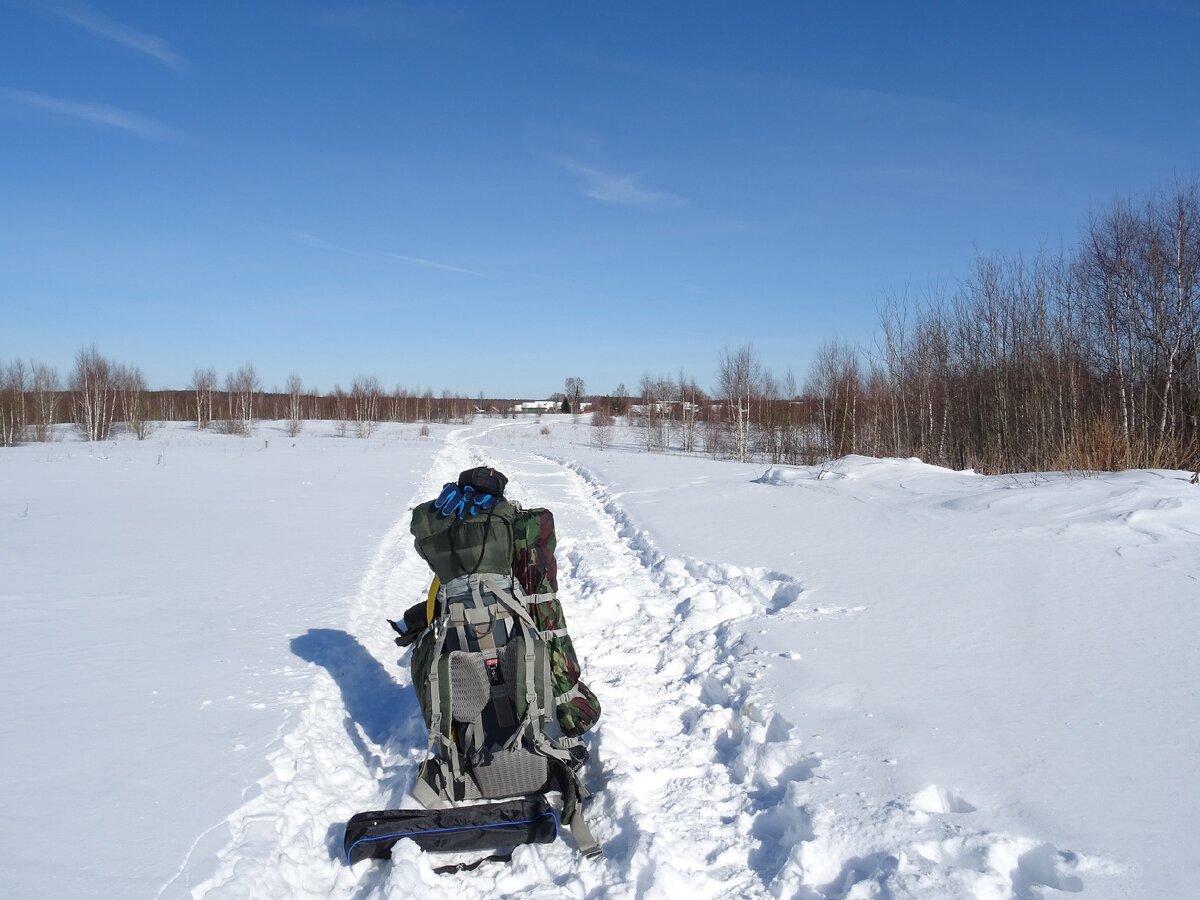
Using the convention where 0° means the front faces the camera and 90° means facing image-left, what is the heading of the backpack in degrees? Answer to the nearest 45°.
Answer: approximately 180°
